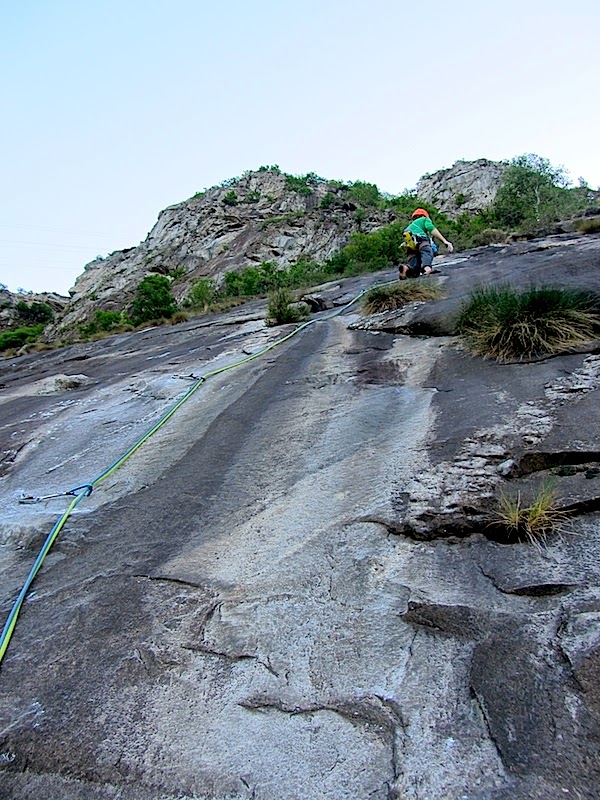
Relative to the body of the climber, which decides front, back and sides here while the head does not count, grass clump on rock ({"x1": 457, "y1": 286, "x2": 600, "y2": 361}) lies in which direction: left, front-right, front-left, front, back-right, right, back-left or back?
back-right

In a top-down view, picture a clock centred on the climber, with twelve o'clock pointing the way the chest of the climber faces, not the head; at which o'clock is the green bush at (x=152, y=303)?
The green bush is roughly at 9 o'clock from the climber.

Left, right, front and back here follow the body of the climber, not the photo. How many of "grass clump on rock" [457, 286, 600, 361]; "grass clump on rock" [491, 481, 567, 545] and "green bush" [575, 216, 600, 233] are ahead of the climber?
1

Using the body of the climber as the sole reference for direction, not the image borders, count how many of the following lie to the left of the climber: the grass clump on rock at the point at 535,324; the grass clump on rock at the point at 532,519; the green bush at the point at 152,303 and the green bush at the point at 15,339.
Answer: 2

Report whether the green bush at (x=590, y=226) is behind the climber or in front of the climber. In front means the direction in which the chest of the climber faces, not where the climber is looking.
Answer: in front

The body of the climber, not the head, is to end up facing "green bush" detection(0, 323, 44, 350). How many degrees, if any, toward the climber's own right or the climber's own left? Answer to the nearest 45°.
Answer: approximately 90° to the climber's own left

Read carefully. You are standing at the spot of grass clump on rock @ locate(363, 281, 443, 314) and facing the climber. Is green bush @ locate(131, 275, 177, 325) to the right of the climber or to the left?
left

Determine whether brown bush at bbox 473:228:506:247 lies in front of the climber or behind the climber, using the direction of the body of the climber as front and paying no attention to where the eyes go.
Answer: in front

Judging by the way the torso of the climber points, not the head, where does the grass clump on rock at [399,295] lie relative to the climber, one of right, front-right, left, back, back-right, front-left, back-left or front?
back-right

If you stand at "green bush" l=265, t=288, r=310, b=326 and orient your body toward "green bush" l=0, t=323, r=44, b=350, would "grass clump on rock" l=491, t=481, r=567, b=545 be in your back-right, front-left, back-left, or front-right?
back-left

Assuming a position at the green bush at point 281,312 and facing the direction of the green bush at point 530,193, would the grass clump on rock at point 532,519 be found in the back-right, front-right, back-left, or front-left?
back-right

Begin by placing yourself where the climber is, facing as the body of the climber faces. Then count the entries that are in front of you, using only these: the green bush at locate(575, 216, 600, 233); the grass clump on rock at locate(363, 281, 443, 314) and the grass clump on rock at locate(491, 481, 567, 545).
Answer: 1

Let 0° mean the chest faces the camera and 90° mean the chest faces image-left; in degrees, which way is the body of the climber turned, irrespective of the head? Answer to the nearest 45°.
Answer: approximately 225°
